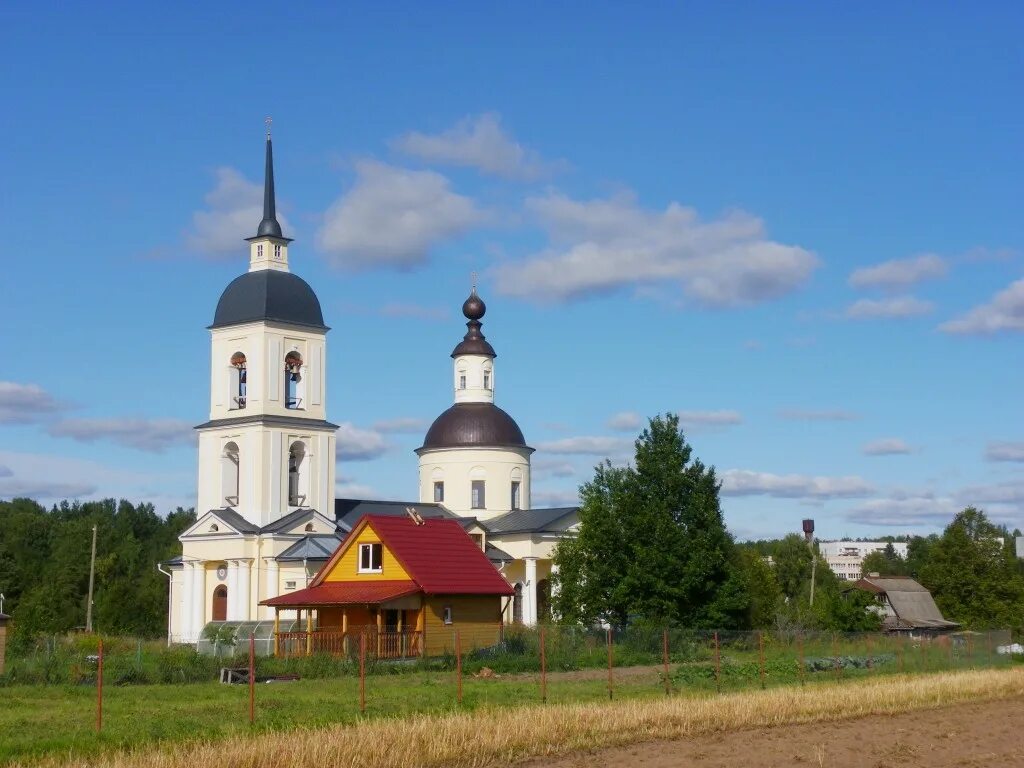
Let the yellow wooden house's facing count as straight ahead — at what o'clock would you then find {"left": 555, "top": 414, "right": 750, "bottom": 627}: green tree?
The green tree is roughly at 7 o'clock from the yellow wooden house.

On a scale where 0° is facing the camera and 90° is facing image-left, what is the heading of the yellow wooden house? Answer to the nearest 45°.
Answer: approximately 45°

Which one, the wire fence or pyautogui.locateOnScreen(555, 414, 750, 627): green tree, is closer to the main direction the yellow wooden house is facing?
the wire fence
